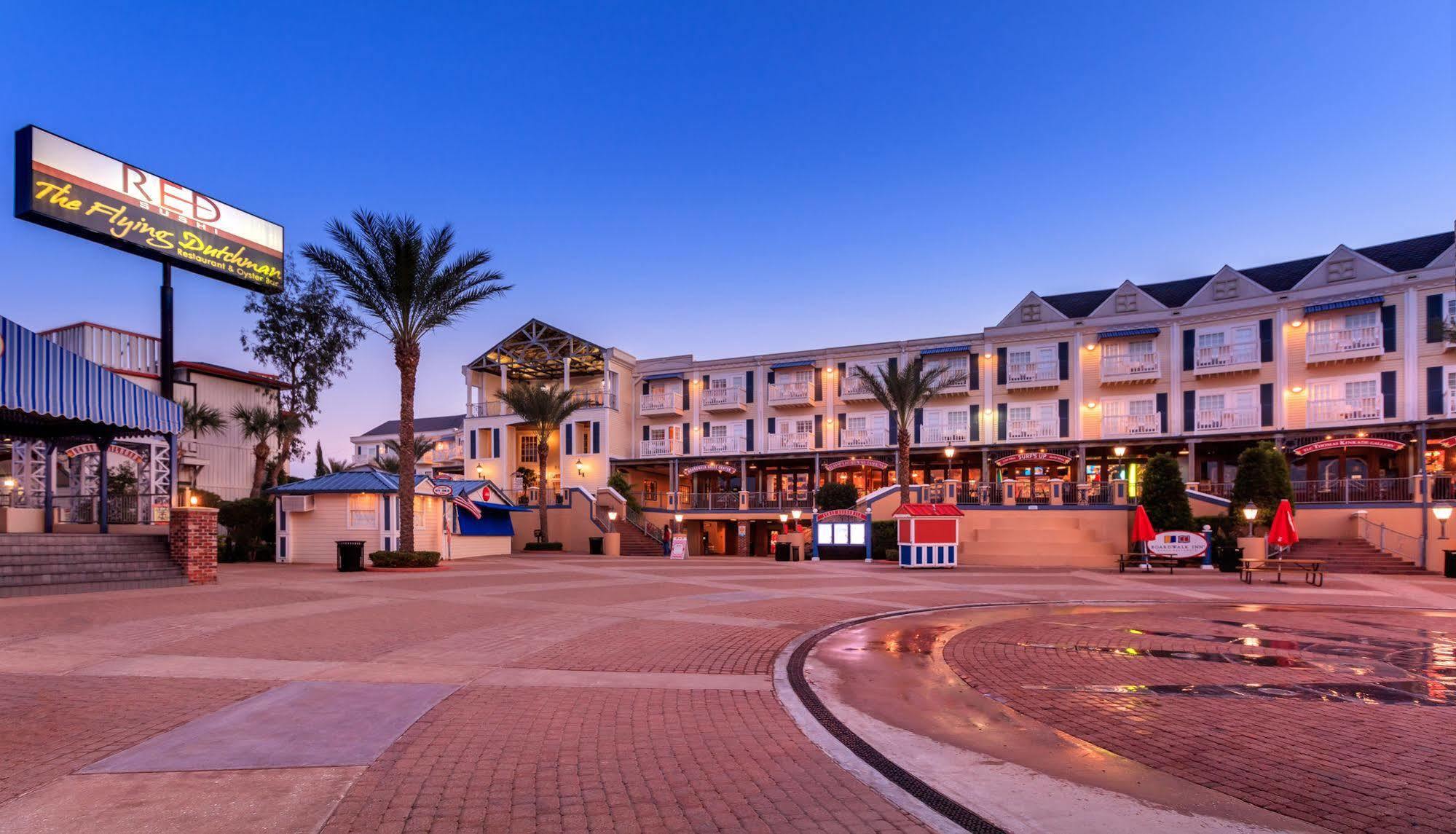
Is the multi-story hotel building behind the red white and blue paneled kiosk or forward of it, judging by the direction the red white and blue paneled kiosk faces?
behind

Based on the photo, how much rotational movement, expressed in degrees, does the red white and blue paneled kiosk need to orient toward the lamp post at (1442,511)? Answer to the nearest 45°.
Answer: approximately 90° to its left

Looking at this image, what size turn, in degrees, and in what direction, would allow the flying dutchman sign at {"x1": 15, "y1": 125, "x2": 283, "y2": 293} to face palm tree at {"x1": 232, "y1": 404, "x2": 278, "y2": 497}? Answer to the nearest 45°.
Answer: approximately 135° to its left

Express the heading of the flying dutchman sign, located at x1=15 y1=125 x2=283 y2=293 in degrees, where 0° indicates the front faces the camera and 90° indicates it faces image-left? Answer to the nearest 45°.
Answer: approximately 315°

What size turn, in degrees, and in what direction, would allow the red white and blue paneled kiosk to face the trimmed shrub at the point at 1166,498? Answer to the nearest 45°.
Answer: approximately 135° to its left

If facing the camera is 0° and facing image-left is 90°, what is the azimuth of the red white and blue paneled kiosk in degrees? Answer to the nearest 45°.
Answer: approximately 0°

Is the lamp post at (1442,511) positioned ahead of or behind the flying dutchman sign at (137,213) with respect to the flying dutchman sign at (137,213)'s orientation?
ahead

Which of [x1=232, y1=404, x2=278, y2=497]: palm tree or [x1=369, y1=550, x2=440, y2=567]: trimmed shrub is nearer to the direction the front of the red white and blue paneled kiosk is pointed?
the trimmed shrub

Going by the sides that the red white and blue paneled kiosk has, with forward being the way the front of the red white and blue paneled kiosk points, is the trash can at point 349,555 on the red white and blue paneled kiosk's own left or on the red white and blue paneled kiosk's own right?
on the red white and blue paneled kiosk's own right

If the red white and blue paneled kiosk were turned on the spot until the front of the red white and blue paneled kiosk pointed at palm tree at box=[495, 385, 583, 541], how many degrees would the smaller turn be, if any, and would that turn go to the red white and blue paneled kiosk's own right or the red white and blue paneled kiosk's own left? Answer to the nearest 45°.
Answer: approximately 135° to the red white and blue paneled kiosk's own right
